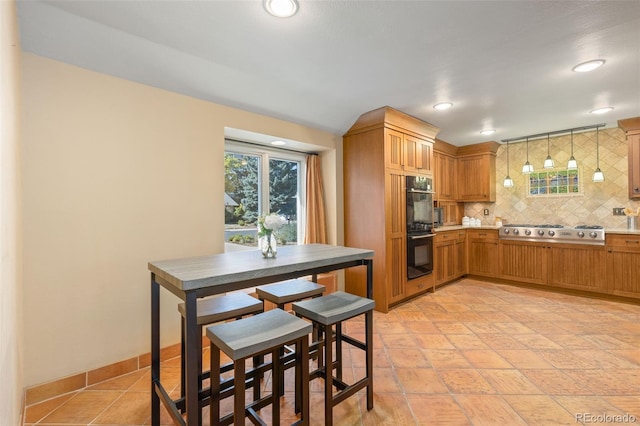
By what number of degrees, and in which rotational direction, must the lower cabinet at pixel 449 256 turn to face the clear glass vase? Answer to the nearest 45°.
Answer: approximately 45° to its right

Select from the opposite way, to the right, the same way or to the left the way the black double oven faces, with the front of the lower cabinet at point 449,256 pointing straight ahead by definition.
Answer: the same way

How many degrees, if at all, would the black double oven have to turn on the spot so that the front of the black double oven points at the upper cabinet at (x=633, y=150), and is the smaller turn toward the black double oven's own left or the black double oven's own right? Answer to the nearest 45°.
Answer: approximately 45° to the black double oven's own left

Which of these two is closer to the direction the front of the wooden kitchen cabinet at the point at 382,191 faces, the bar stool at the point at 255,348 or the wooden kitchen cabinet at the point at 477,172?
the bar stool

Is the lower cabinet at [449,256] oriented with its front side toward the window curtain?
no

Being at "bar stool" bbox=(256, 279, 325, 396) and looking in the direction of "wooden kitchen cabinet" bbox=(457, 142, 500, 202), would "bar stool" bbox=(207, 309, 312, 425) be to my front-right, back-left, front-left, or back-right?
back-right

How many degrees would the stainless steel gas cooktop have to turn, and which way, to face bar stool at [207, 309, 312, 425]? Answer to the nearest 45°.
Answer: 0° — it already faces it

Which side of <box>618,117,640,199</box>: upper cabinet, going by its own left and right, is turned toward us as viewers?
front

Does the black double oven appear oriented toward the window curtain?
no

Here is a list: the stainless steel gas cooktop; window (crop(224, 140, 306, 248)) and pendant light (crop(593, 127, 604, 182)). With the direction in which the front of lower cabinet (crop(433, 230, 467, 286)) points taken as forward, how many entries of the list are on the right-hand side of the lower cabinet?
1

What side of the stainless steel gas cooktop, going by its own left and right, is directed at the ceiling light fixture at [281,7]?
front

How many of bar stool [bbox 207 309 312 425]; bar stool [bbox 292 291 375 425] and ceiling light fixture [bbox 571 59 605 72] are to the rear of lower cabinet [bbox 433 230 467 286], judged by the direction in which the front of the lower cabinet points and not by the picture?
0

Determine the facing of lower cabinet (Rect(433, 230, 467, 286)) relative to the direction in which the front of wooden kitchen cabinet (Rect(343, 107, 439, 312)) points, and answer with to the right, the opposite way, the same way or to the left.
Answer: the same way

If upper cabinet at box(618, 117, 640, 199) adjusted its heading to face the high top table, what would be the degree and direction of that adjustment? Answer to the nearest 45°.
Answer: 0° — it already faces it

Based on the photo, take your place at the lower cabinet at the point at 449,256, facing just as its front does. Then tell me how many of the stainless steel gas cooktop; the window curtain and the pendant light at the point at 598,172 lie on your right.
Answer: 1

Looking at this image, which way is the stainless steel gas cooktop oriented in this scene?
toward the camera

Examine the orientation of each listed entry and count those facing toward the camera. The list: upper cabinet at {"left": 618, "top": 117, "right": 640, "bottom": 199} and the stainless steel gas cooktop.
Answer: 2
